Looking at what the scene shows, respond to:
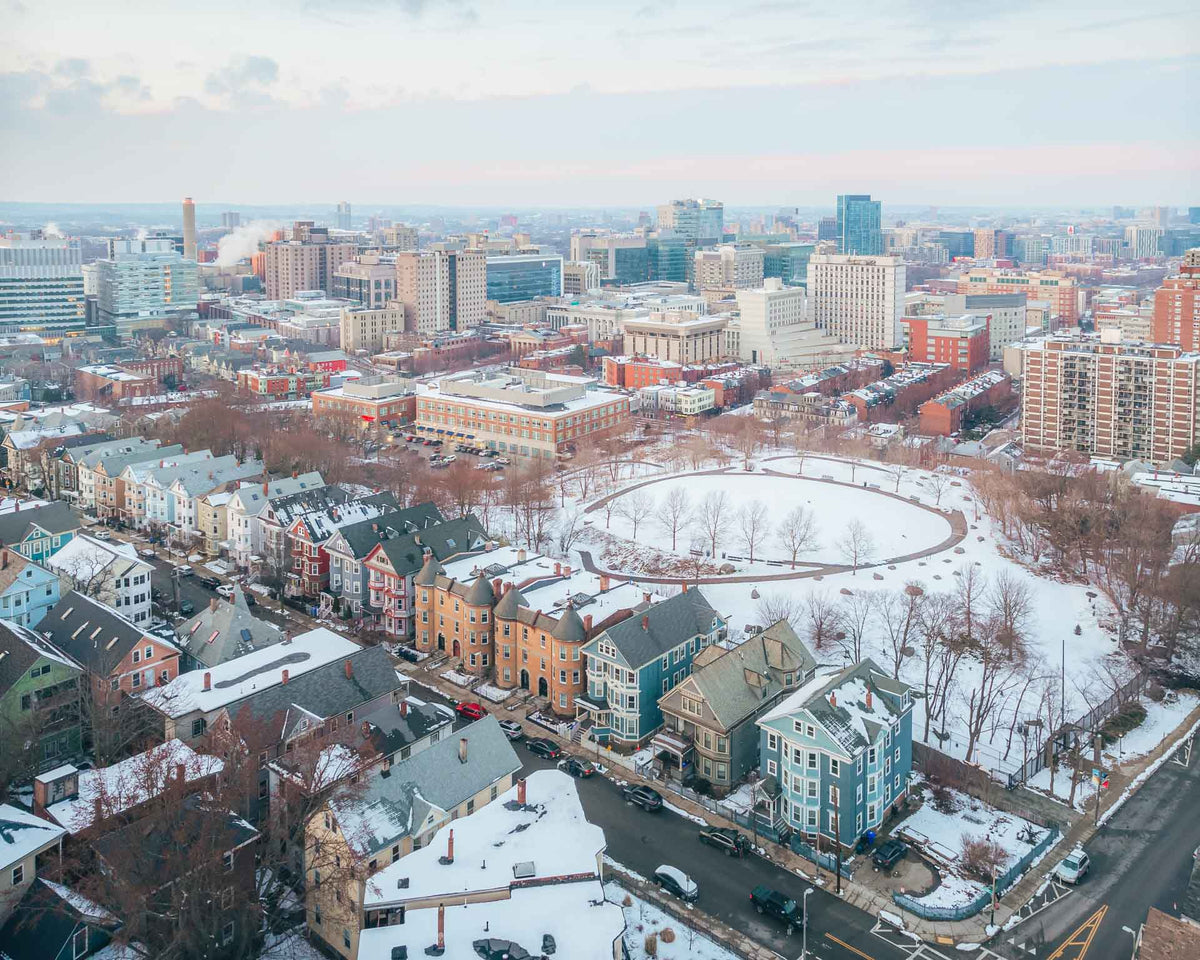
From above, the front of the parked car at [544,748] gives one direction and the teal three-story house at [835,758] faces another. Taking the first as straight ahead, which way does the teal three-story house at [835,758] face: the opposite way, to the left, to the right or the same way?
to the left

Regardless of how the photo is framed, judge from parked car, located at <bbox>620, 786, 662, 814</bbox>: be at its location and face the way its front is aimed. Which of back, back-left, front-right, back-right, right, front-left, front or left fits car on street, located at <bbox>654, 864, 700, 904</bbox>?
back-left

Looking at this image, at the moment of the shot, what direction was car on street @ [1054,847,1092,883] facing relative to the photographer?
facing the viewer and to the left of the viewer

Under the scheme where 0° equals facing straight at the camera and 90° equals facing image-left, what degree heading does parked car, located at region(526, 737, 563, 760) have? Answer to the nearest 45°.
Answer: approximately 135°

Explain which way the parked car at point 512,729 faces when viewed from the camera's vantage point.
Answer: facing away from the viewer and to the left of the viewer

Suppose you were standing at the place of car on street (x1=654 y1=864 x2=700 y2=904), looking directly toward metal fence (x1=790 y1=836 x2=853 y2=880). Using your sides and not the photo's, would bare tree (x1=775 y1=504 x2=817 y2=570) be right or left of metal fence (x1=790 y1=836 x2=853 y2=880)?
left

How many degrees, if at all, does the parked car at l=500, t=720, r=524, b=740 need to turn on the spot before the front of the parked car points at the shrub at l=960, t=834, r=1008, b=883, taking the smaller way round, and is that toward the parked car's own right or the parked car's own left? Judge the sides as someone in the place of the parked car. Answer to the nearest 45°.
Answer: approximately 180°

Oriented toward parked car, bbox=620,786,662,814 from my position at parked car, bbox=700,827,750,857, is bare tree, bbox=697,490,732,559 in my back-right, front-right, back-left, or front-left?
front-right

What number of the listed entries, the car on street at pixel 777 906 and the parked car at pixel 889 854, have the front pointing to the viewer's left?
0

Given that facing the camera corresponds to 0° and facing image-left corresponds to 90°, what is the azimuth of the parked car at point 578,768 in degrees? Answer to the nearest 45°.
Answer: approximately 135°

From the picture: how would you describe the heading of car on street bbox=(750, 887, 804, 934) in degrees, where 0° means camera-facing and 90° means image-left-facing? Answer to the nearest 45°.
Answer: approximately 315°
